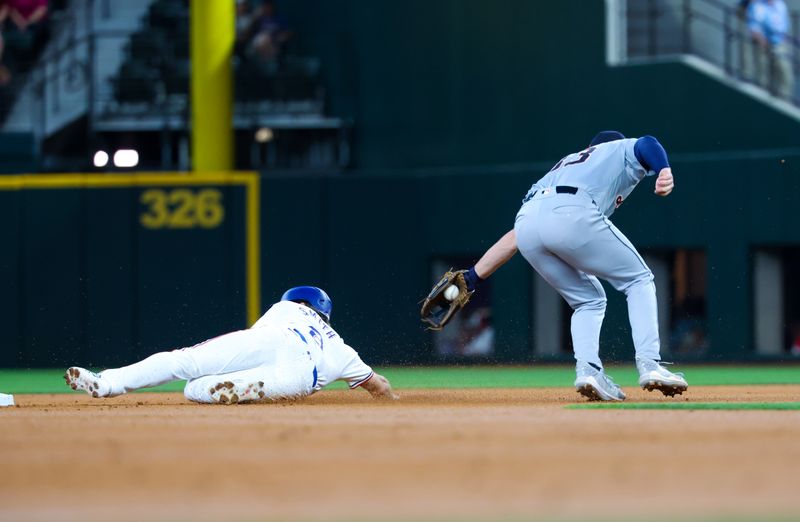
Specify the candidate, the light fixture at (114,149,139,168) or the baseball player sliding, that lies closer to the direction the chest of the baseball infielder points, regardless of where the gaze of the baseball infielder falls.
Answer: the light fixture

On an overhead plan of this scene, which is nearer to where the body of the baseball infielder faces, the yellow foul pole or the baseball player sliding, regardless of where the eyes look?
the yellow foul pole
